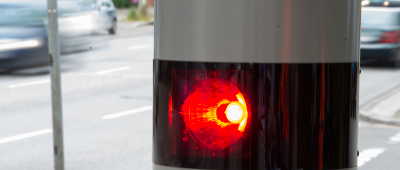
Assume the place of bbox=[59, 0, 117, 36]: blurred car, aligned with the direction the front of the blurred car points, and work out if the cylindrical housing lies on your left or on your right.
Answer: on your left

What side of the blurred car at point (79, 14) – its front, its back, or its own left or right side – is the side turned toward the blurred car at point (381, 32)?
left

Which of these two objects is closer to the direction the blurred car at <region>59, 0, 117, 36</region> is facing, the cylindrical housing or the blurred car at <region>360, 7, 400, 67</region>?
the cylindrical housing

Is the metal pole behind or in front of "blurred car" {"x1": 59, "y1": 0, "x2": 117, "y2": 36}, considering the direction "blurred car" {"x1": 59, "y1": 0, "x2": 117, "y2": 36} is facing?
in front

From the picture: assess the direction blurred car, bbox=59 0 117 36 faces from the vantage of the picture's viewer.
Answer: facing the viewer and to the left of the viewer

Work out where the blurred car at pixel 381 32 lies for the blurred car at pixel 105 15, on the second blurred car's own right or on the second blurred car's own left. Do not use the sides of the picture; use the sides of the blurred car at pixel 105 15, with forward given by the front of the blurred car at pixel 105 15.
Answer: on the second blurred car's own left
